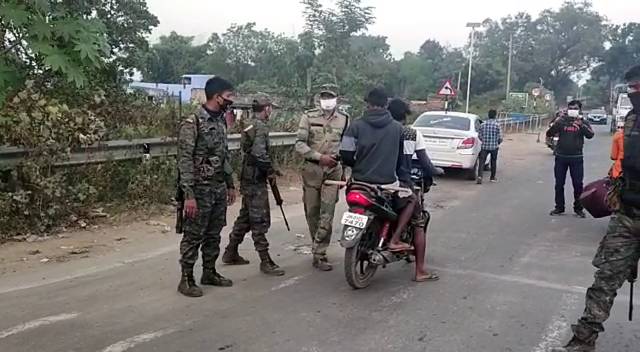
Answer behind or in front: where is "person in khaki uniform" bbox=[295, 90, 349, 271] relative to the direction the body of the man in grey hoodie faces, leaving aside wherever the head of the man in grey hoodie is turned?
in front

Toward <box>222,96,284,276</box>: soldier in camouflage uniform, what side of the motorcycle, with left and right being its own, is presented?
left

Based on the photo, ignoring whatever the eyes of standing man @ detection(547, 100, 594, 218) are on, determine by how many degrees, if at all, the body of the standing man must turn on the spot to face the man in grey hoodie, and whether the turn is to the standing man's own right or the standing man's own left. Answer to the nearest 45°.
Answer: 0° — they already face them

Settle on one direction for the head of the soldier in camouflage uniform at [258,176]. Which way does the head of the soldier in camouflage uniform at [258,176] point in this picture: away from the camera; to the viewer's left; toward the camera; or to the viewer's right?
to the viewer's right

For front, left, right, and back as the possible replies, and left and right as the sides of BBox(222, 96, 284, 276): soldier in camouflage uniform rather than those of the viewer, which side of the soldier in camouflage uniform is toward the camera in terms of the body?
right

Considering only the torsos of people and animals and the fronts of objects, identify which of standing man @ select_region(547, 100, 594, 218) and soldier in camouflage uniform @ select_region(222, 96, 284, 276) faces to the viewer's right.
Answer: the soldier in camouflage uniform

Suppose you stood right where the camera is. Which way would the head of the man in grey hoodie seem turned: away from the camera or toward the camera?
away from the camera

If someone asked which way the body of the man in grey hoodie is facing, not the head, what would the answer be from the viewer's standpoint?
away from the camera
